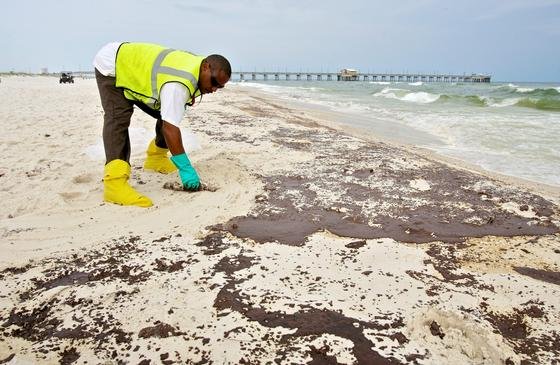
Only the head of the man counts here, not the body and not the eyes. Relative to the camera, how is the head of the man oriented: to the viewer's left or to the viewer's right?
to the viewer's right

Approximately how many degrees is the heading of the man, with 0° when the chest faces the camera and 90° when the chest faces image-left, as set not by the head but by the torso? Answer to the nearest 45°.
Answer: approximately 270°
